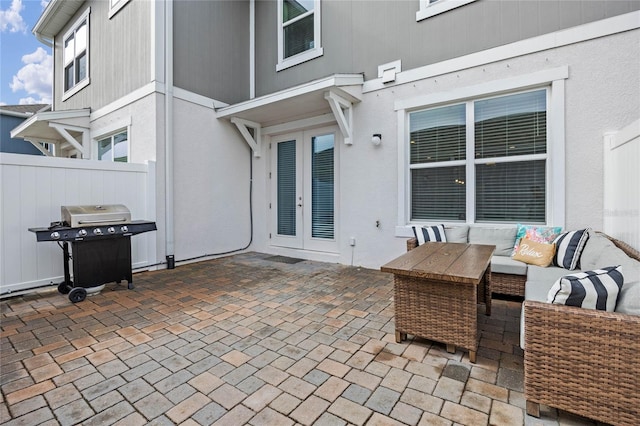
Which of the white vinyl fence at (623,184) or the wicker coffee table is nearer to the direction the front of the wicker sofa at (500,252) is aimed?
the wicker coffee table

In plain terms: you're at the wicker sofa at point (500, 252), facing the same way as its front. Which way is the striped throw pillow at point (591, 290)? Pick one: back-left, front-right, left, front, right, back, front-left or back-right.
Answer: front

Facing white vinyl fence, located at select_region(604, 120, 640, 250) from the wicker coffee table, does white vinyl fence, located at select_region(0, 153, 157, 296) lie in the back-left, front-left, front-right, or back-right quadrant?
back-left

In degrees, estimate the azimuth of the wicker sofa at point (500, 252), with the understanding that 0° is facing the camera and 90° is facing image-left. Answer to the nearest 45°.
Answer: approximately 0°

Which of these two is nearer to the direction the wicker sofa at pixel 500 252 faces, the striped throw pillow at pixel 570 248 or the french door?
the striped throw pillow

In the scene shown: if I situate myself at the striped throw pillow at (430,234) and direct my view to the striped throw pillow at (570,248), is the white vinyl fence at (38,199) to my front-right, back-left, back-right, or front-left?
back-right

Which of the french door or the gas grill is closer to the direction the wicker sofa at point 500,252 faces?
the gas grill
